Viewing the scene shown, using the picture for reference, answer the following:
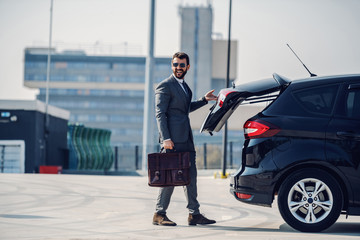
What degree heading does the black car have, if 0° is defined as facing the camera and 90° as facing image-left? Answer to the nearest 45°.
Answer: approximately 270°

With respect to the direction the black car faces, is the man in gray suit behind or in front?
behind
